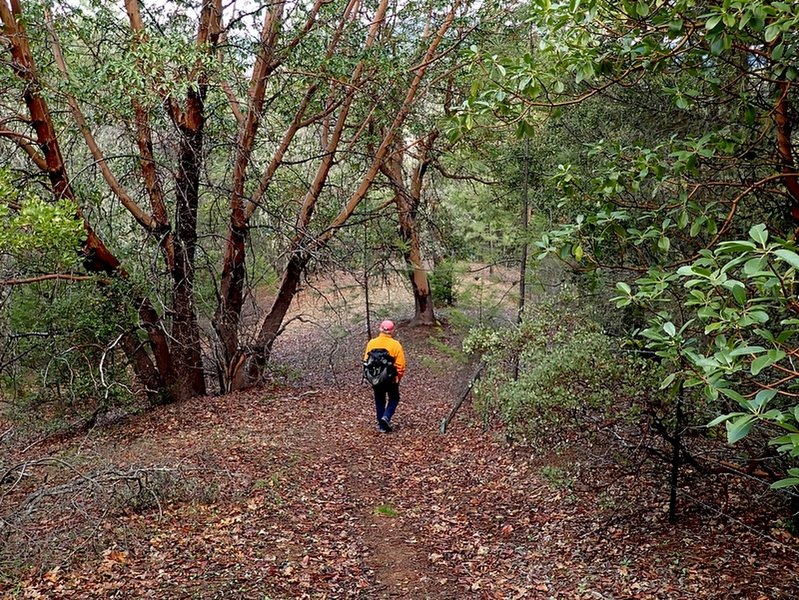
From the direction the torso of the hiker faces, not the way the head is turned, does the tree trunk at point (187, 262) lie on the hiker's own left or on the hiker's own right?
on the hiker's own left

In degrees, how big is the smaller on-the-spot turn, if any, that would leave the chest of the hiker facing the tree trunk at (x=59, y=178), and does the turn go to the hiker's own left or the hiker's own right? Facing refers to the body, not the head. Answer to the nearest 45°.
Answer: approximately 90° to the hiker's own left

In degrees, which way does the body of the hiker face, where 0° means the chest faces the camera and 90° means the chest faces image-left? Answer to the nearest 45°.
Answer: approximately 180°

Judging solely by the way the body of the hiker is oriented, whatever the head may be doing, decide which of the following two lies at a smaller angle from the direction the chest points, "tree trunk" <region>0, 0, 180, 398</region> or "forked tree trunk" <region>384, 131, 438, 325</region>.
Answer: the forked tree trunk

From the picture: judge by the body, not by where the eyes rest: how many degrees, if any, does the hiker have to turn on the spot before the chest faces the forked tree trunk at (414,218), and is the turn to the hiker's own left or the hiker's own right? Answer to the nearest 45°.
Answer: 0° — they already face it

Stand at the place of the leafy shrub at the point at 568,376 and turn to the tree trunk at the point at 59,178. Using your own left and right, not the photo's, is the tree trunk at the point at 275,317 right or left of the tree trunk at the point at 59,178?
right

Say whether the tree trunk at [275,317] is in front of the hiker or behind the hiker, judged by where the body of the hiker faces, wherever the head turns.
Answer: in front

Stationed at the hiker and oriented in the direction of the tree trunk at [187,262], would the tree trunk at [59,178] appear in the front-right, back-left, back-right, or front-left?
front-left
